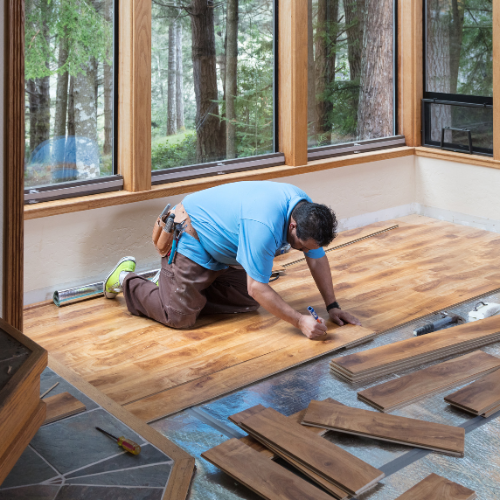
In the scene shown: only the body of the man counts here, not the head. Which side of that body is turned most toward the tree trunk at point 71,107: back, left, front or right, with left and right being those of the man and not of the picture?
back

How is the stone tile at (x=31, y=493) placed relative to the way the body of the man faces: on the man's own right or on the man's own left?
on the man's own right

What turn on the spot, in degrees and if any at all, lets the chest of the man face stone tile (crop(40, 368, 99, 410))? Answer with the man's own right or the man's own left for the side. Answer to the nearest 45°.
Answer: approximately 90° to the man's own right

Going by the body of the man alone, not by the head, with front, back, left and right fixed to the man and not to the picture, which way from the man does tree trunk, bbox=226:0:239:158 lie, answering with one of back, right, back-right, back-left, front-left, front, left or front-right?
back-left

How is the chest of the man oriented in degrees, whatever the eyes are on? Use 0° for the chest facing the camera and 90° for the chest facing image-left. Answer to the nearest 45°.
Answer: approximately 315°

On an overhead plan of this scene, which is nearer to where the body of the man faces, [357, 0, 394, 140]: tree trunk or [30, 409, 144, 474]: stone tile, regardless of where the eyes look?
the stone tile

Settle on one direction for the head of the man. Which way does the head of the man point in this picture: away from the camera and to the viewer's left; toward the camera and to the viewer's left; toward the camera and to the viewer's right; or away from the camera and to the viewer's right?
toward the camera and to the viewer's right

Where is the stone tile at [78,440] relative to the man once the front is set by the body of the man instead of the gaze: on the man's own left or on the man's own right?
on the man's own right
